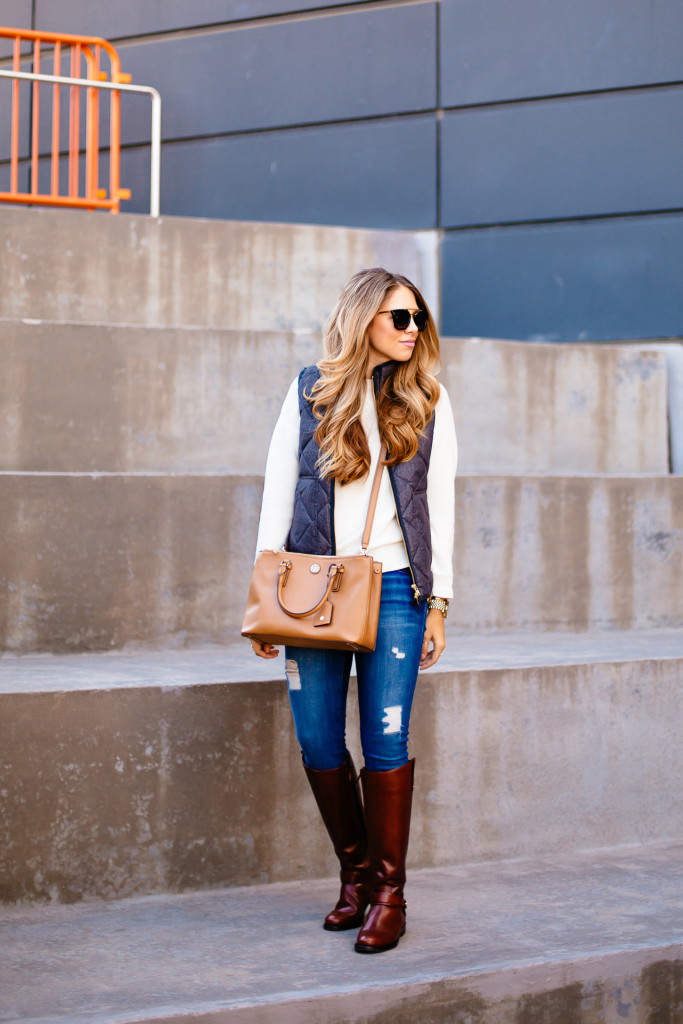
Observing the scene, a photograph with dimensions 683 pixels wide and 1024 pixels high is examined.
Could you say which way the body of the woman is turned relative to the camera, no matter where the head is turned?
toward the camera

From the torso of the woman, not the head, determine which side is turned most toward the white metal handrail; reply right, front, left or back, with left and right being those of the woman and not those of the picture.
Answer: back

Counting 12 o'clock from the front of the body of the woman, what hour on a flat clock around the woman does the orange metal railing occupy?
The orange metal railing is roughly at 5 o'clock from the woman.

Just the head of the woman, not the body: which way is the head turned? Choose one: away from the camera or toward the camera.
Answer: toward the camera
